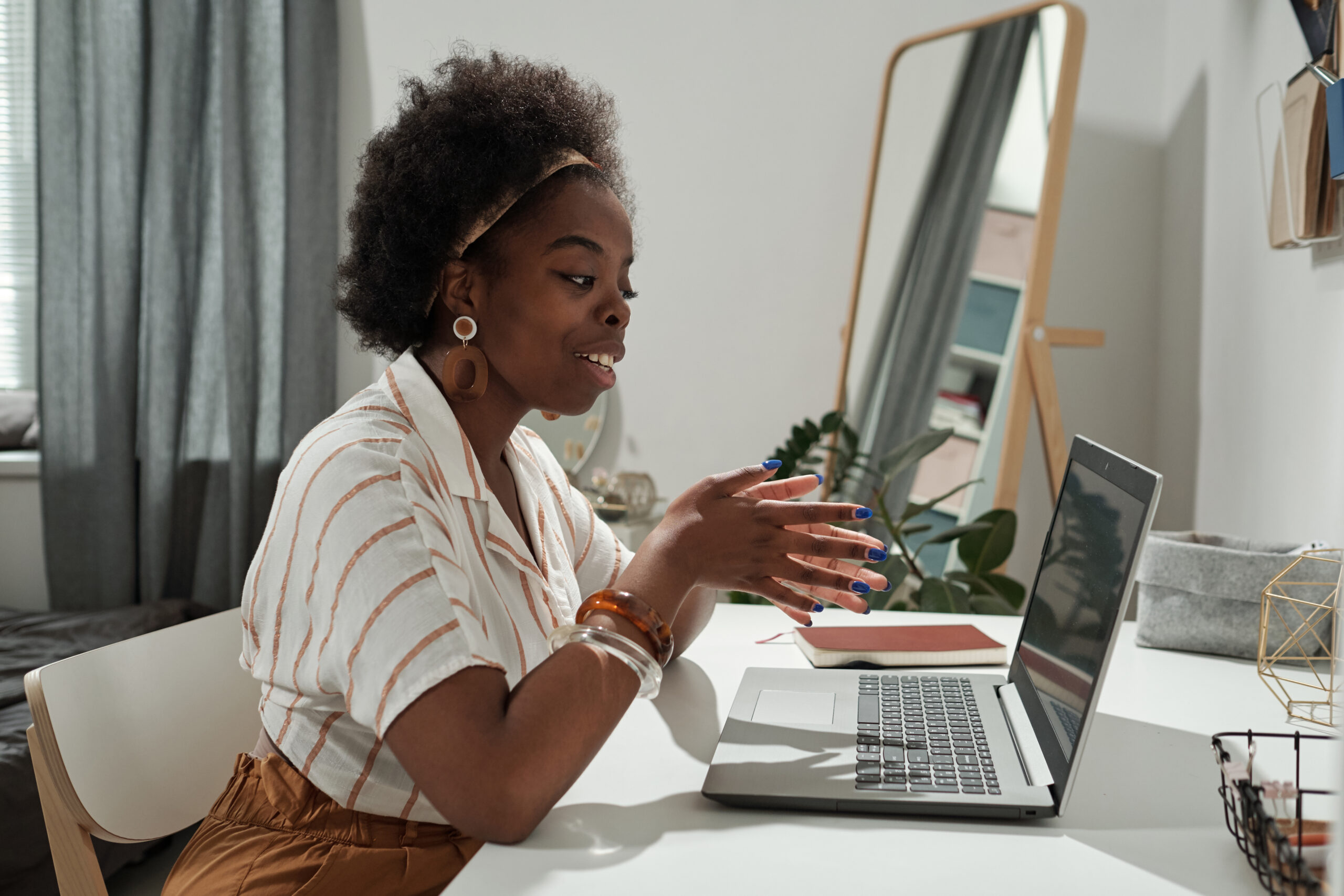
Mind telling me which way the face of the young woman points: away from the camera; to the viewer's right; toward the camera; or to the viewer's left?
to the viewer's right

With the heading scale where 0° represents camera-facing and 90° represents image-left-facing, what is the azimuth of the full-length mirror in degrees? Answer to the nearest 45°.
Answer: approximately 45°

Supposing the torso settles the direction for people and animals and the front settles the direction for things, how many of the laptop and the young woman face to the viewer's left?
1

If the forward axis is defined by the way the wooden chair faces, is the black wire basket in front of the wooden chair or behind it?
in front

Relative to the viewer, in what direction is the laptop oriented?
to the viewer's left

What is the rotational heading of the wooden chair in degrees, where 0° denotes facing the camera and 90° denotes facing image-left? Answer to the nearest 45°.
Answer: approximately 315°

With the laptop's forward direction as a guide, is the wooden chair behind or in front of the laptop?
in front
